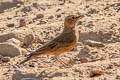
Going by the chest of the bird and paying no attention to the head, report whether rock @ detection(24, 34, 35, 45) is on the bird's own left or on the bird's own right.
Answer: on the bird's own left

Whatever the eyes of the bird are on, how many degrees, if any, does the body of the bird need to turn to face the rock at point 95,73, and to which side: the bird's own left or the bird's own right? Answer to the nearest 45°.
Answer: approximately 45° to the bird's own right

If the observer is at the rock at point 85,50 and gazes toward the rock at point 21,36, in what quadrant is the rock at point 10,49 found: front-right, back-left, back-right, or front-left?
front-left

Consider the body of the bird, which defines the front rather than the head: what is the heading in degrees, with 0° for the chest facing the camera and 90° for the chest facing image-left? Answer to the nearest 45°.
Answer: approximately 270°

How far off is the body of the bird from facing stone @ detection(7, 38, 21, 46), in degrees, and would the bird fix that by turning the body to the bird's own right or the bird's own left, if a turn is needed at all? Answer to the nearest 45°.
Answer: approximately 135° to the bird's own left

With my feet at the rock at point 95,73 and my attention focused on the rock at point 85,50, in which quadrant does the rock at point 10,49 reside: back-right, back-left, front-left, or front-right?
front-left

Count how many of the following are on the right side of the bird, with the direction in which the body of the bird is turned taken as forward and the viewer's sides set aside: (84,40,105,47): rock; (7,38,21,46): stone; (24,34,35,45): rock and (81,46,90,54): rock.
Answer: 0

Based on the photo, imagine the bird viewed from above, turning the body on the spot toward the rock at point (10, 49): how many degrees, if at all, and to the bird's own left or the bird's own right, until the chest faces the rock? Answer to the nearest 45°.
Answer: approximately 135° to the bird's own left

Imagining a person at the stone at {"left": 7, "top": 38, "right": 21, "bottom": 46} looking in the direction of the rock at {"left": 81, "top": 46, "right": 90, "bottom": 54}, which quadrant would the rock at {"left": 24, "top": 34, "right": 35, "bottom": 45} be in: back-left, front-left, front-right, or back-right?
front-left
